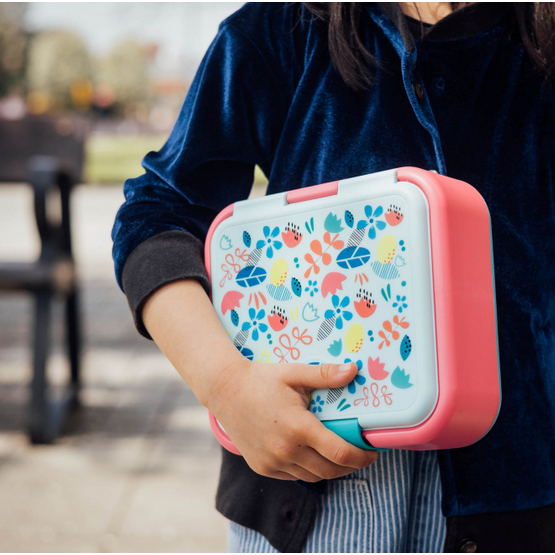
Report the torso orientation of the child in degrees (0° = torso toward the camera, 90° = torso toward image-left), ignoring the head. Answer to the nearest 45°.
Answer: approximately 0°

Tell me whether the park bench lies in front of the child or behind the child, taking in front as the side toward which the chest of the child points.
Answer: behind

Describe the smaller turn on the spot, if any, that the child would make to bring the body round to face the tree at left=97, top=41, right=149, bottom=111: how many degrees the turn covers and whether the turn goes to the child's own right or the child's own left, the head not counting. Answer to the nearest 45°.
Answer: approximately 180°
